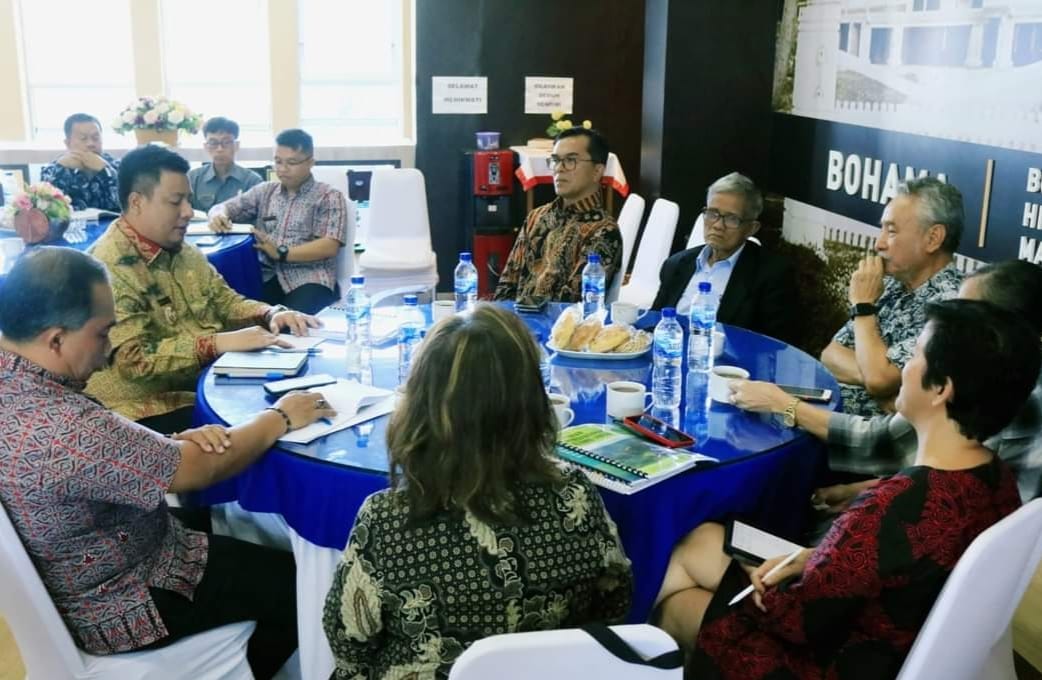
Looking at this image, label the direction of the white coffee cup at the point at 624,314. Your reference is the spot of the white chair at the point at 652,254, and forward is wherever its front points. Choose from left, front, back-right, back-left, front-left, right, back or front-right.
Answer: front-left

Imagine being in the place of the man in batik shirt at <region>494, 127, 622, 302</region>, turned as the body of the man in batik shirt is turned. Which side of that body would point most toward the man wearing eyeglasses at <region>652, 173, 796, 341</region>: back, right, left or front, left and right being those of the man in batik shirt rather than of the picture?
left

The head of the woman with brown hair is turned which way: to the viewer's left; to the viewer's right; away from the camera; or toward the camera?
away from the camera

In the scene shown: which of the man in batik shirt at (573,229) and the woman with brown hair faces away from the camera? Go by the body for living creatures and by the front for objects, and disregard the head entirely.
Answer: the woman with brown hair

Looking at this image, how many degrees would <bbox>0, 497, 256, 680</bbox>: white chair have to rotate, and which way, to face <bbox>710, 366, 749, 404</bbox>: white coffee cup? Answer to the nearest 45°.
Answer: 0° — it already faces it

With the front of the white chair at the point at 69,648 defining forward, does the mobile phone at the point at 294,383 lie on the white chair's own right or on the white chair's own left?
on the white chair's own left

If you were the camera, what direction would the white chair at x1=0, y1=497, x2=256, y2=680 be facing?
facing to the right of the viewer

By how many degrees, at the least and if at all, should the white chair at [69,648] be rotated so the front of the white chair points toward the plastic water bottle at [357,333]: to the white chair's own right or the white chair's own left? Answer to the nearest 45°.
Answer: approximately 45° to the white chair's own left

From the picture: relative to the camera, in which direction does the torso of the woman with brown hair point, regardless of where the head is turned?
away from the camera

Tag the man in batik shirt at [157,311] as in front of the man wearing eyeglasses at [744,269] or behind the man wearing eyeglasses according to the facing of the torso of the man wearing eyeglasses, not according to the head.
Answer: in front

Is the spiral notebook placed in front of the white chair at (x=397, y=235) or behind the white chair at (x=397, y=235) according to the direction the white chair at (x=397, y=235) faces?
in front

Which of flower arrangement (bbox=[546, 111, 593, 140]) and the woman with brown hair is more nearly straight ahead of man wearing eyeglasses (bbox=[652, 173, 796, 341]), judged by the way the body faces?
the woman with brown hair

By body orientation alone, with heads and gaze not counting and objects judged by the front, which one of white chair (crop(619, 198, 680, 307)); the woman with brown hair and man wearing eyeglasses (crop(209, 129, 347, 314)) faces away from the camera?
the woman with brown hair

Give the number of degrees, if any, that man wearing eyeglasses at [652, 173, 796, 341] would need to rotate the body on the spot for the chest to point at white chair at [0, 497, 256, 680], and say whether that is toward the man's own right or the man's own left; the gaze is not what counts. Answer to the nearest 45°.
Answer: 0° — they already face it
